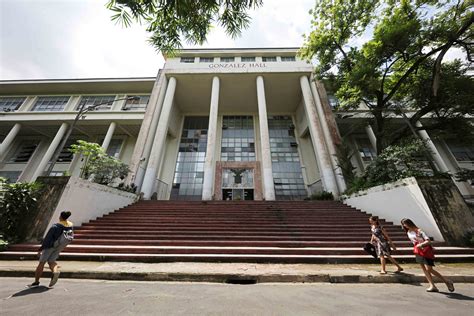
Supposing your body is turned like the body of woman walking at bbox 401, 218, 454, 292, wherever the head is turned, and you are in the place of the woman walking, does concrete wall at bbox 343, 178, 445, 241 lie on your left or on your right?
on your right

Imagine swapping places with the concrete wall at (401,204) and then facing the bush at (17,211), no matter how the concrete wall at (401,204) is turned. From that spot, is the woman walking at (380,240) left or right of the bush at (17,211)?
left

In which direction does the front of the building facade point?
toward the camera

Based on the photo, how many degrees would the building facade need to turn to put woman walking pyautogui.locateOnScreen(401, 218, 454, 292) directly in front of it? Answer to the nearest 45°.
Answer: approximately 45° to its left

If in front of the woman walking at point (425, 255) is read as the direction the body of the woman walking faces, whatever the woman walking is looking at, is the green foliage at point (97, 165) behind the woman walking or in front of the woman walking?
in front

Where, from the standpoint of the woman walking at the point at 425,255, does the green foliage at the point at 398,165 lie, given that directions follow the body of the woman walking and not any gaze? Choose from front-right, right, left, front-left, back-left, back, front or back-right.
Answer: right

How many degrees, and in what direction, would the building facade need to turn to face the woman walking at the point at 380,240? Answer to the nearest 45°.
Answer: approximately 45° to its left

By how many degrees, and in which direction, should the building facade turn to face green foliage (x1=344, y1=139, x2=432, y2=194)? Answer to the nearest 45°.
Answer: approximately 45° to its left

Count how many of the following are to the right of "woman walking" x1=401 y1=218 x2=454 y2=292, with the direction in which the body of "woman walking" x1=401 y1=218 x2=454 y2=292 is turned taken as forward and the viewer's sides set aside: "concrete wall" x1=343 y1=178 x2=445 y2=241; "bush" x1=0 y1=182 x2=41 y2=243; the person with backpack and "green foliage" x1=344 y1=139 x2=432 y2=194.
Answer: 2
